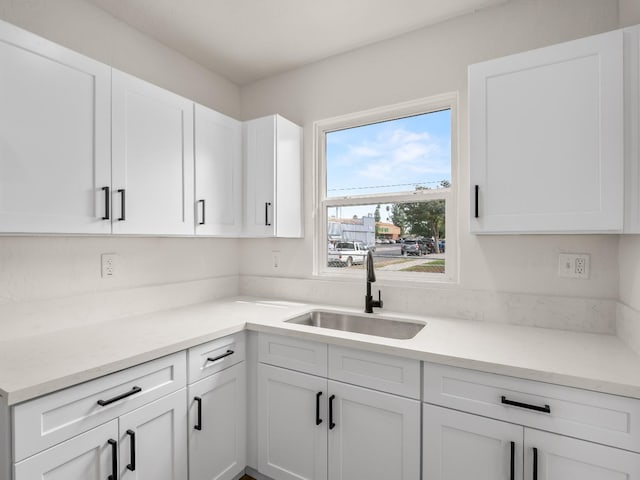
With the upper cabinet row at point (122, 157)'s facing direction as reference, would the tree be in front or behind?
in front

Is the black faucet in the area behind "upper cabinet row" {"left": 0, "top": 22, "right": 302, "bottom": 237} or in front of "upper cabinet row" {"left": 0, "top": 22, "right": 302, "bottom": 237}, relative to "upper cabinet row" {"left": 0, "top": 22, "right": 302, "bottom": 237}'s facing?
in front

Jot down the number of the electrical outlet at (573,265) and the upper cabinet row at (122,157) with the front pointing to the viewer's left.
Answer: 0

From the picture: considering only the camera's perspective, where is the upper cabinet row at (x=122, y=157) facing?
facing the viewer and to the right of the viewer

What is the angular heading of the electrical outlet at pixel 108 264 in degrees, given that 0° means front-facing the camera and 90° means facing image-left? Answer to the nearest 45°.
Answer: approximately 315°

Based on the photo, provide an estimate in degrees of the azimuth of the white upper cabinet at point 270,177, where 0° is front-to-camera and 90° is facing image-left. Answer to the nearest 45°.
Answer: approximately 45°

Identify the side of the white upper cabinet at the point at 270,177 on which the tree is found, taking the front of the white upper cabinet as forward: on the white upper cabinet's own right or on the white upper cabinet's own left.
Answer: on the white upper cabinet's own left

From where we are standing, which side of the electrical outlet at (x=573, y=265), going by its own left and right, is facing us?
front

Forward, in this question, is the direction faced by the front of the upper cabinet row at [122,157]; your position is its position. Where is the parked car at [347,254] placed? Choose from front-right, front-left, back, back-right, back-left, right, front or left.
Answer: front-left
